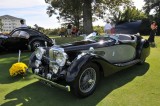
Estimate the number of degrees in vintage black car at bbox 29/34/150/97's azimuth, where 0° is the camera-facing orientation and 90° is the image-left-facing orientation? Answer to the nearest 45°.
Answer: approximately 45°

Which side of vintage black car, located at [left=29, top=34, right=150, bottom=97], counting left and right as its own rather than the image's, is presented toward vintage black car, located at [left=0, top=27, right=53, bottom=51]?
right

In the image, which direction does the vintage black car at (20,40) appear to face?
to the viewer's left

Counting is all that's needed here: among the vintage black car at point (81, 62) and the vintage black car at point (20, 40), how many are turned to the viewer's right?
0

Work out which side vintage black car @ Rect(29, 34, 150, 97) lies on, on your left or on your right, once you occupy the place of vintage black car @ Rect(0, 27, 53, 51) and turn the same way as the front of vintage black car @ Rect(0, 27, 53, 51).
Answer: on your left
